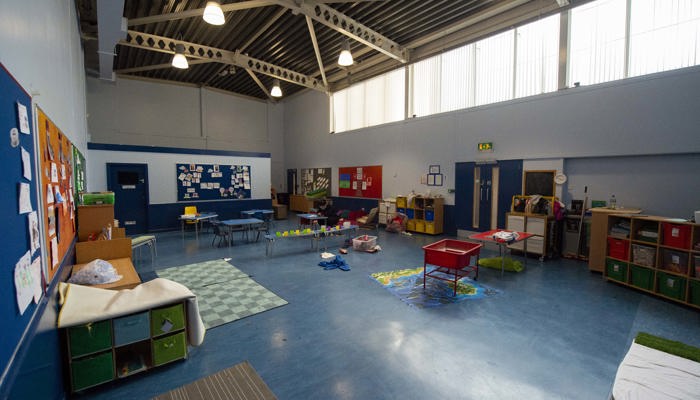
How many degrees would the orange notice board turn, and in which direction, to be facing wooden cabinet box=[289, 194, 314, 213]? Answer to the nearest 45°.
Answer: approximately 45° to its left

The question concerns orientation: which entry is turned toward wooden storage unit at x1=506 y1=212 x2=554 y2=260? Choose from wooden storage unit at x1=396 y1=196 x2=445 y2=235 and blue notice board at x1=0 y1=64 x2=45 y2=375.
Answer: the blue notice board

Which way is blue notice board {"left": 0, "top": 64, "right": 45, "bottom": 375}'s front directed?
to the viewer's right

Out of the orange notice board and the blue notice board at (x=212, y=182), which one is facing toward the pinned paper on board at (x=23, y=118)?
the blue notice board

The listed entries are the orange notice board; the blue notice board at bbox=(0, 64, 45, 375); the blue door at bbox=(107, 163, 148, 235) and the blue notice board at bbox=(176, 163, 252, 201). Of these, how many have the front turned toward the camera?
2

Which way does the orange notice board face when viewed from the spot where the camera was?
facing to the right of the viewer

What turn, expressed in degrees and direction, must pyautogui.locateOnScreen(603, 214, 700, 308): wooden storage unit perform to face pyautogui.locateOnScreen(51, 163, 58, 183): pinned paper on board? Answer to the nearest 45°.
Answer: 0° — it already faces it

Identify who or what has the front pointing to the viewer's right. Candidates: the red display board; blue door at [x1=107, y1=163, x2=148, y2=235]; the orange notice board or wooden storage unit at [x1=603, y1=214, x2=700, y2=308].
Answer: the orange notice board

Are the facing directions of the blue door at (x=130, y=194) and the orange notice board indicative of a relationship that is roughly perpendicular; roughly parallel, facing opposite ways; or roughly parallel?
roughly perpendicular
